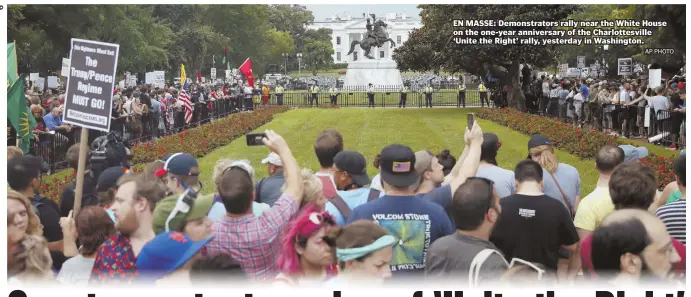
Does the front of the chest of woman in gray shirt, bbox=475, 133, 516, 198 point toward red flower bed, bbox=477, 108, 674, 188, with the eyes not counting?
yes

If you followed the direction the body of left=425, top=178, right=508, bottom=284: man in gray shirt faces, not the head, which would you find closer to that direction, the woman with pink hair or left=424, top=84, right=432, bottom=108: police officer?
the police officer

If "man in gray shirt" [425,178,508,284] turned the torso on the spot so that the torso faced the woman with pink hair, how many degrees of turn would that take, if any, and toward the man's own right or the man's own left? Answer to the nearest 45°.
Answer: approximately 135° to the man's own left

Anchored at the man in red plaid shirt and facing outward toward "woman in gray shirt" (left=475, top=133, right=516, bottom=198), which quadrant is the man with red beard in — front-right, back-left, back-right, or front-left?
back-left

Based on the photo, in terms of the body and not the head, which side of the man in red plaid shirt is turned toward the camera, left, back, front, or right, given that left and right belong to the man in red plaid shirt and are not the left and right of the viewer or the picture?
back

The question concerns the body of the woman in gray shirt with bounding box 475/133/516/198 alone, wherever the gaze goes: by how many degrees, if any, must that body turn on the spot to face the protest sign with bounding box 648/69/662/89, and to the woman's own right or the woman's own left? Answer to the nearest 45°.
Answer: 0° — they already face it

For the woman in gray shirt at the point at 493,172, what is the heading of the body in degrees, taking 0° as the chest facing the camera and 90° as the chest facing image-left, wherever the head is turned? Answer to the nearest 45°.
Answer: approximately 180°

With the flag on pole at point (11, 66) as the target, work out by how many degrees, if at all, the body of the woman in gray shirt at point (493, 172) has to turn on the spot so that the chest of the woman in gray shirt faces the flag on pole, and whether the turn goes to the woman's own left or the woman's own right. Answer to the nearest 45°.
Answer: approximately 45° to the woman's own left

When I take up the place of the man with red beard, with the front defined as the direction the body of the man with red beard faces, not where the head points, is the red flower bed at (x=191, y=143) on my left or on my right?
on my right

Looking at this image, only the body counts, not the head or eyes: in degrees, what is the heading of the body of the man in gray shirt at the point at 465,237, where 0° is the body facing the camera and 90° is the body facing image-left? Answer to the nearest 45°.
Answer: approximately 225°
